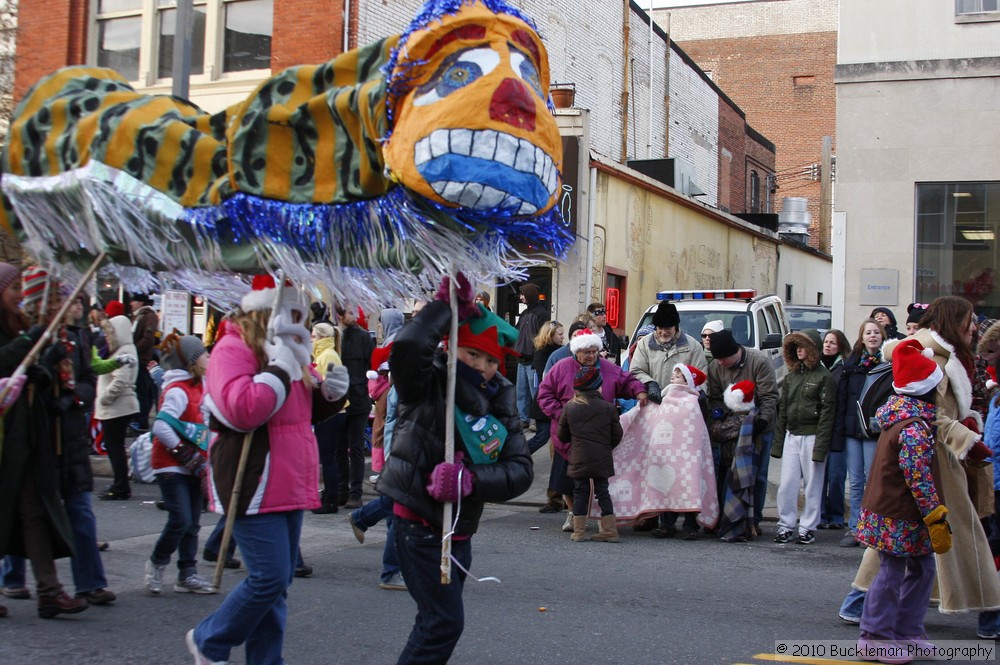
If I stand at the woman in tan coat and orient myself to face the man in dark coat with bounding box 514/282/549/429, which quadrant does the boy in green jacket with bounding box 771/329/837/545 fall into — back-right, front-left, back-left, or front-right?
front-right

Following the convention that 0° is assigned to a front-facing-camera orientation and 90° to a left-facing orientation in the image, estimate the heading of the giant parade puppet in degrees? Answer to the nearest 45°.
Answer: approximately 315°

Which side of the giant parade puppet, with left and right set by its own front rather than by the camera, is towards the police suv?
left

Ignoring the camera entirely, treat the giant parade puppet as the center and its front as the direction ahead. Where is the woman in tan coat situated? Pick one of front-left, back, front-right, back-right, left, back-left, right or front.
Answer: front-left

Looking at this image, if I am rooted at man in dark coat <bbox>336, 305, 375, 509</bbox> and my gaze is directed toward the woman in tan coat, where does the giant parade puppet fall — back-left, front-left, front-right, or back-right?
front-right

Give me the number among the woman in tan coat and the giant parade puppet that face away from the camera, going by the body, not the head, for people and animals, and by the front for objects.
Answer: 0

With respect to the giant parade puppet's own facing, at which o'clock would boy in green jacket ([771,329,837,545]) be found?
The boy in green jacket is roughly at 9 o'clock from the giant parade puppet.

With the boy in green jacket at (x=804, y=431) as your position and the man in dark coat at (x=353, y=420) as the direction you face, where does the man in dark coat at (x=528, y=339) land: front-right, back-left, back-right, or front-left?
front-right

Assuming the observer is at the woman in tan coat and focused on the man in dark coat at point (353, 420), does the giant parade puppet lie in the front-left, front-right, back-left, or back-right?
front-left
